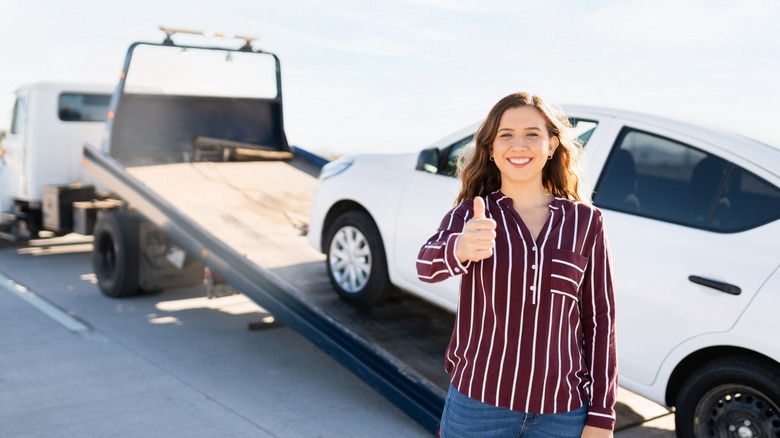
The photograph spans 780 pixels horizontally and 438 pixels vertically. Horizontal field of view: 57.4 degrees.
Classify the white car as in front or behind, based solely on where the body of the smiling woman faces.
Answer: behind

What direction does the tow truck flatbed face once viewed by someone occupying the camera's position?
facing away from the viewer and to the left of the viewer

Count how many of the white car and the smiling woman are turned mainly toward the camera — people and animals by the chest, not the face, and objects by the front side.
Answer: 1

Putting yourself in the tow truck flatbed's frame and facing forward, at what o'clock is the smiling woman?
The smiling woman is roughly at 7 o'clock from the tow truck flatbed.

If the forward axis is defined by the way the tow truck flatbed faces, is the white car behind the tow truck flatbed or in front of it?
behind

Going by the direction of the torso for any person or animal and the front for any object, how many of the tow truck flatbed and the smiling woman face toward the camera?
1

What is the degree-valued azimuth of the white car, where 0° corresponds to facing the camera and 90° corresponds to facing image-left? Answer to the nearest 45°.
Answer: approximately 135°
